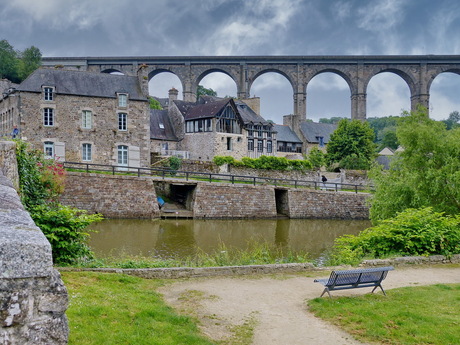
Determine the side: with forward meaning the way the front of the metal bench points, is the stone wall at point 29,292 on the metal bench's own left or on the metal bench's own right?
on the metal bench's own left

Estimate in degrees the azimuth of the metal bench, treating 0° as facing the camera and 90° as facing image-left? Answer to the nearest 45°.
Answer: approximately 135°

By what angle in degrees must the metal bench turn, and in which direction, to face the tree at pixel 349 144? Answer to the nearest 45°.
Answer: approximately 45° to its right

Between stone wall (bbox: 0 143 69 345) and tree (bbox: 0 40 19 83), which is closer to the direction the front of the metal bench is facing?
the tree

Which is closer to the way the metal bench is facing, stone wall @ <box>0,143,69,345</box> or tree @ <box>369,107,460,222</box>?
the tree

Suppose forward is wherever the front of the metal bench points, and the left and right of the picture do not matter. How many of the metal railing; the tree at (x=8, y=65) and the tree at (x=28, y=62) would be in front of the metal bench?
3

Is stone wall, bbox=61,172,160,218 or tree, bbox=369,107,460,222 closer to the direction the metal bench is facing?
the stone wall

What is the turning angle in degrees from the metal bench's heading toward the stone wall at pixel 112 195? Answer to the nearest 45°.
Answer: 0° — it already faces it

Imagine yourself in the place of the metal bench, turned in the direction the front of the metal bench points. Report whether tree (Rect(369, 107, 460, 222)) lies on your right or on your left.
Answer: on your right
